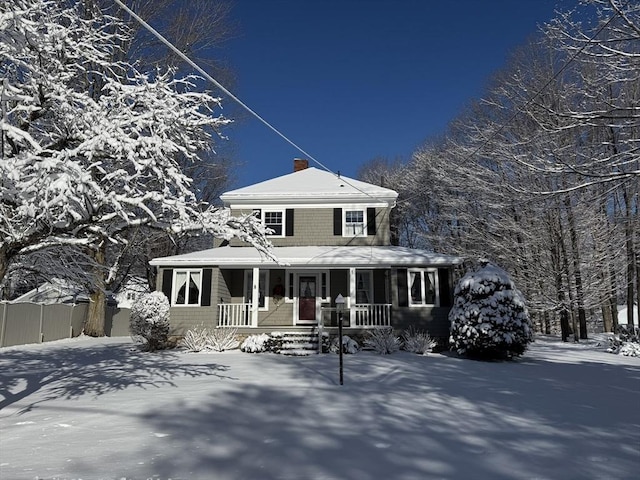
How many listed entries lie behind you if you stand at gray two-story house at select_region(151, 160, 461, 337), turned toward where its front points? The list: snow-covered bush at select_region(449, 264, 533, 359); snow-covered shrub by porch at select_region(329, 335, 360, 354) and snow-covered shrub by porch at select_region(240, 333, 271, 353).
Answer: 0

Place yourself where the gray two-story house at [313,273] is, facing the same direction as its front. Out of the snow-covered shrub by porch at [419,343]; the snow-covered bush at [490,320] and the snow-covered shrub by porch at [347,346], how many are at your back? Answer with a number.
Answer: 0

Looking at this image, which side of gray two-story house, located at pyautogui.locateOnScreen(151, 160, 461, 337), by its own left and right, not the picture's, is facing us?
front

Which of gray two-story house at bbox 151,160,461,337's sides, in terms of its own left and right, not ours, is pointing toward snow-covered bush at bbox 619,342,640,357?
left

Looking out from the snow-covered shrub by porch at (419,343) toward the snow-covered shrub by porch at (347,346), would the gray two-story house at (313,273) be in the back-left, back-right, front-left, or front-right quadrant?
front-right

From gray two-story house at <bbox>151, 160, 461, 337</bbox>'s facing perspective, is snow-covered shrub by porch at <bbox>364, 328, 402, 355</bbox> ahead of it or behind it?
ahead

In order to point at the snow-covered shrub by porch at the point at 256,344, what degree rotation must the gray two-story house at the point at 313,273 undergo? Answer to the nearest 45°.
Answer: approximately 45° to its right

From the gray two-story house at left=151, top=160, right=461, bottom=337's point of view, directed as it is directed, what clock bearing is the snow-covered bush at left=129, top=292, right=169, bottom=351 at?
The snow-covered bush is roughly at 2 o'clock from the gray two-story house.
